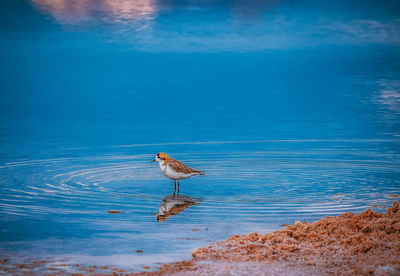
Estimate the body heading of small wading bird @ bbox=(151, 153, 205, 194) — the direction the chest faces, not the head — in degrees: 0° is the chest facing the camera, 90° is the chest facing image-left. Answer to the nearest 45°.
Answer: approximately 90°
